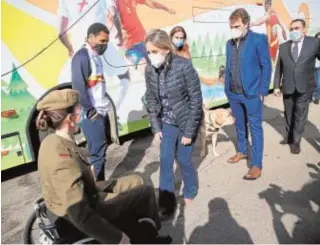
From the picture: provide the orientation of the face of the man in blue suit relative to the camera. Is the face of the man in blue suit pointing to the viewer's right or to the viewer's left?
to the viewer's left

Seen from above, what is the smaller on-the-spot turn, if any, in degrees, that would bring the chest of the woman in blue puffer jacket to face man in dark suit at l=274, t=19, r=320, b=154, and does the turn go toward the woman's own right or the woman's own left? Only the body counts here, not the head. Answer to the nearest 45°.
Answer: approximately 180°

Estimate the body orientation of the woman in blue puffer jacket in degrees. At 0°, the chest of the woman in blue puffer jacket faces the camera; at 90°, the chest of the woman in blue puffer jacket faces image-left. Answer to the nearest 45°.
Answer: approximately 45°

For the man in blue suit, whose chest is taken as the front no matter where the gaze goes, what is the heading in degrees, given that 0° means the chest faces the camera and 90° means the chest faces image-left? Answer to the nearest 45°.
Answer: approximately 45°

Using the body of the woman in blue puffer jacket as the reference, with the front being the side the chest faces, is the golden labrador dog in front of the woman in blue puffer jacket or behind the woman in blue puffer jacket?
behind
